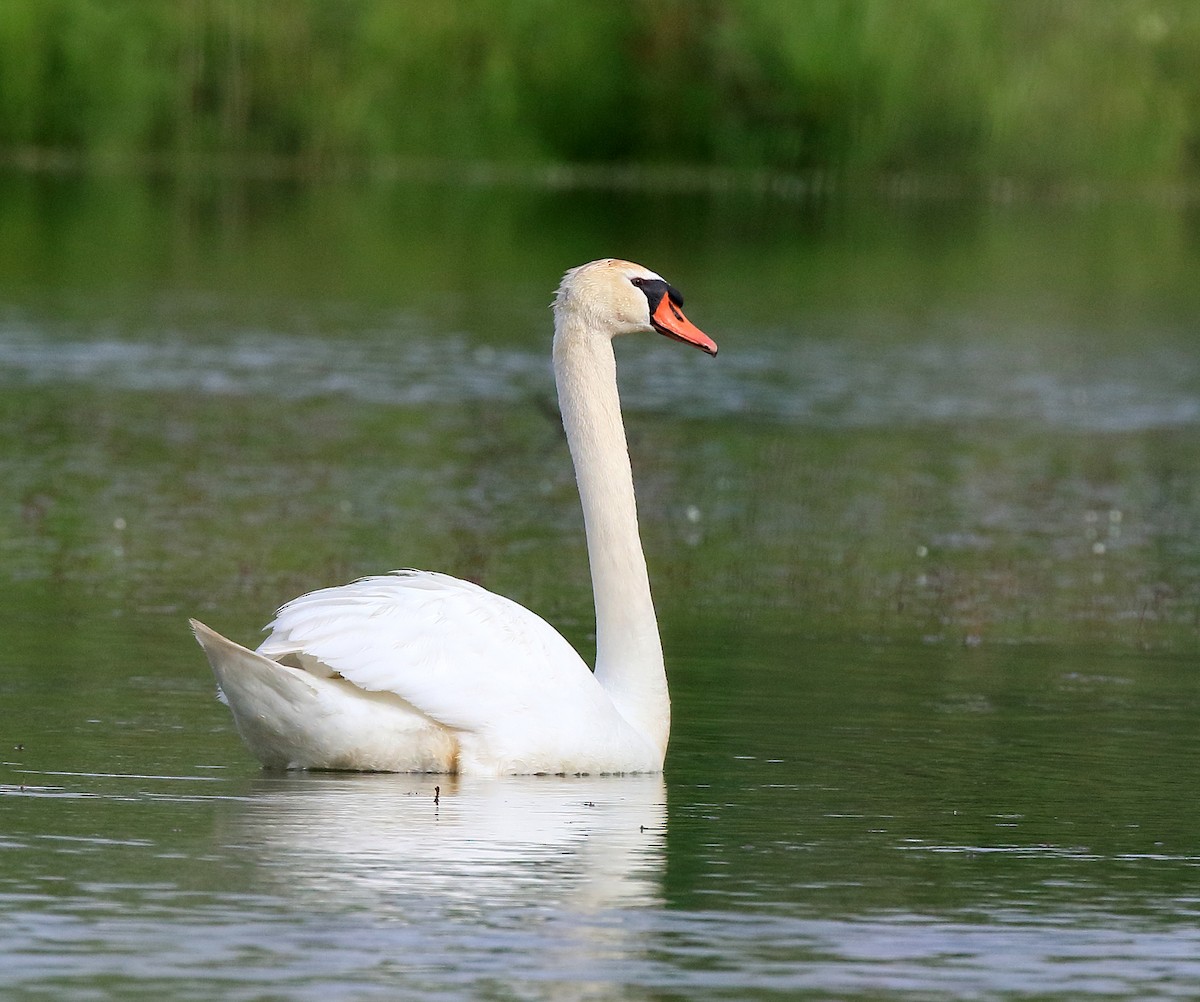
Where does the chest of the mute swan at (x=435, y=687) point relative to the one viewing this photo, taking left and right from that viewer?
facing to the right of the viewer
